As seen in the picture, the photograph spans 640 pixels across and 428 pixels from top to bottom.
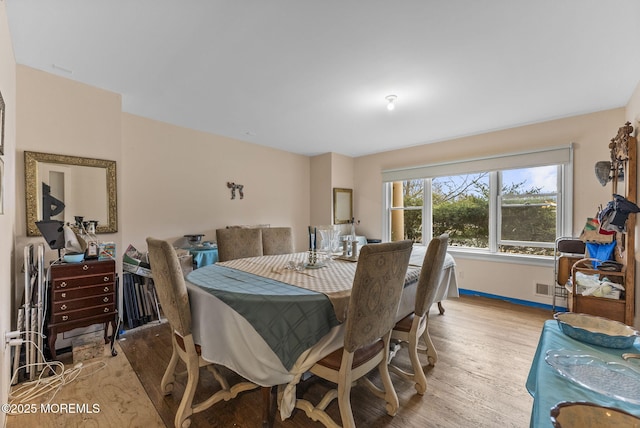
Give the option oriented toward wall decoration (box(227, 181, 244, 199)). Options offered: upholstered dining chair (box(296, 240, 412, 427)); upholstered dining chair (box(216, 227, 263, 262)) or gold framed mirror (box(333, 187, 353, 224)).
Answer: upholstered dining chair (box(296, 240, 412, 427))

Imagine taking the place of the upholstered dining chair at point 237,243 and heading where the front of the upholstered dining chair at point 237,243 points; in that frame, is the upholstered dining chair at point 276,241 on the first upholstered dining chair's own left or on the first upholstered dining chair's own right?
on the first upholstered dining chair's own left

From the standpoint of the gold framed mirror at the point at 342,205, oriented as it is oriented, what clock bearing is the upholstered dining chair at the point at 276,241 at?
The upholstered dining chair is roughly at 2 o'clock from the gold framed mirror.

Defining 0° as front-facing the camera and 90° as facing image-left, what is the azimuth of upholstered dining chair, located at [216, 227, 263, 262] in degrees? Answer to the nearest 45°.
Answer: approximately 315°

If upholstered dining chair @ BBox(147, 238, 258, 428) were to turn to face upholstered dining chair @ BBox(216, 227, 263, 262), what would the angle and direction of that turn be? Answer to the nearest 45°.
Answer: approximately 45° to its left

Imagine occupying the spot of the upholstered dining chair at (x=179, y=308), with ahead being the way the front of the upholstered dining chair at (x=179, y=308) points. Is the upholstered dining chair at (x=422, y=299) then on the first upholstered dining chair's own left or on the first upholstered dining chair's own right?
on the first upholstered dining chair's own right

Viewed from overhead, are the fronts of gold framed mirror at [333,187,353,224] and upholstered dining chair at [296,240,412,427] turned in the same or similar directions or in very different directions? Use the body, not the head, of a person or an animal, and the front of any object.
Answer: very different directions

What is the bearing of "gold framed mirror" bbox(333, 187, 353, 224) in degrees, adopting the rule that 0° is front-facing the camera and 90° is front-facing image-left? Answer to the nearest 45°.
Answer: approximately 315°

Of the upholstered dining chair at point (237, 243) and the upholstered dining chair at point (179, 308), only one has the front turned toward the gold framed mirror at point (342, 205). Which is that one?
the upholstered dining chair at point (179, 308)

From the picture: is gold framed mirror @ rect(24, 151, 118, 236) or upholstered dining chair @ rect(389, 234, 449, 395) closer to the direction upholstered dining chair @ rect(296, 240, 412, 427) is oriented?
the gold framed mirror

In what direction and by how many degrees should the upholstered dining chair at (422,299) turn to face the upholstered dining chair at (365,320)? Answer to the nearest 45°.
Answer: approximately 90° to its left

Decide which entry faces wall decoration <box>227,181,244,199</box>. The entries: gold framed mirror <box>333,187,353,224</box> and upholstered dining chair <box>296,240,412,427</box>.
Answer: the upholstered dining chair

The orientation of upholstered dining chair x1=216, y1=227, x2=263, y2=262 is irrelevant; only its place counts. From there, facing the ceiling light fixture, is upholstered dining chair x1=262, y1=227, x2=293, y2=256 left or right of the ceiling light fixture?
left
